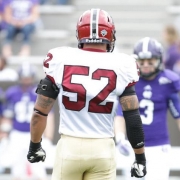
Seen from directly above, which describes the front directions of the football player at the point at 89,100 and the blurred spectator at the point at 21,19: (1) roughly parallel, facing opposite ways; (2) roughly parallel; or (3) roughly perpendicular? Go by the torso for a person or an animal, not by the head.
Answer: roughly parallel, facing opposite ways

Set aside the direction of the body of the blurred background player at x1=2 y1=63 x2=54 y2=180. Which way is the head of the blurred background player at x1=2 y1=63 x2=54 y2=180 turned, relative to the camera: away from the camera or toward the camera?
toward the camera

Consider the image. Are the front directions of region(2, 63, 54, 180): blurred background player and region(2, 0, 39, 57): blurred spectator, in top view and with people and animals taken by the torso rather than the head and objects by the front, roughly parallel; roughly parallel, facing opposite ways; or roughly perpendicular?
roughly parallel

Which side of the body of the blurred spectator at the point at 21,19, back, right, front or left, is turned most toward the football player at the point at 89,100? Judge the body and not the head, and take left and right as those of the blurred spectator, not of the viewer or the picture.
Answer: front

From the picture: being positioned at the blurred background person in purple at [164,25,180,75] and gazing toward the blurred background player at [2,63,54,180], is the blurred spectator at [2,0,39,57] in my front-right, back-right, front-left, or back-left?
front-right

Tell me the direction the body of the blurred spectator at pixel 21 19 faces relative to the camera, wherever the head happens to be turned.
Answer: toward the camera

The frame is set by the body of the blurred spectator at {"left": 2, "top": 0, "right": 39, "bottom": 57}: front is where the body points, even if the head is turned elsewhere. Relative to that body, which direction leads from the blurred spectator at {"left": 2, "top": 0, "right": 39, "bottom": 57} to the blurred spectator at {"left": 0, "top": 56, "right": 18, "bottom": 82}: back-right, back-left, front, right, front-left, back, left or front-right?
front

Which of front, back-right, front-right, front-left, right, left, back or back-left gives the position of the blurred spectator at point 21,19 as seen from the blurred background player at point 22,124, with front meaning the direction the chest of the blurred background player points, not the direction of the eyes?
back

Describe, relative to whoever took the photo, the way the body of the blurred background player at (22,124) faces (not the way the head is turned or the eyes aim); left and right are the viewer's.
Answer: facing the viewer

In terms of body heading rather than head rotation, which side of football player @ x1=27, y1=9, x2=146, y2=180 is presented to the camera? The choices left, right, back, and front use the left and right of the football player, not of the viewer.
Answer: back

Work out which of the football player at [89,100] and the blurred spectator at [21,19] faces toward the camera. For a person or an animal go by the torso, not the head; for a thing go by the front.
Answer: the blurred spectator

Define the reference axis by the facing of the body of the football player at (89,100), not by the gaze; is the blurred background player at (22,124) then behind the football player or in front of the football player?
in front

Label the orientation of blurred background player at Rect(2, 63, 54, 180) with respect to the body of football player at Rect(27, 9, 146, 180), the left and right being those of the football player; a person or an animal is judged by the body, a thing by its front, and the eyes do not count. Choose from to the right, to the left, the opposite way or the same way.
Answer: the opposite way

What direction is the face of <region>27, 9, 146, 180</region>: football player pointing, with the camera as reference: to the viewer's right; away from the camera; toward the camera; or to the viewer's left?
away from the camera

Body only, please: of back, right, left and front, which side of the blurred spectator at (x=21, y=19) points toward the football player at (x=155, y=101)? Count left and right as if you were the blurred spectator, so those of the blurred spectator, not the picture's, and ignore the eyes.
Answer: front
